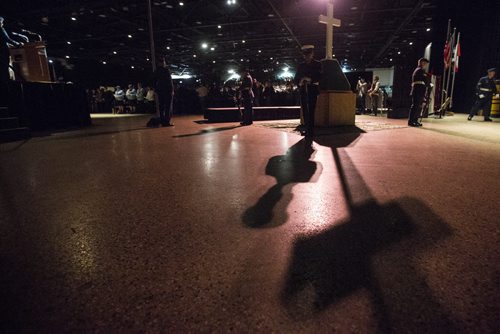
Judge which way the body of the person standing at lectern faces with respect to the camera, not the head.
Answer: to the viewer's right

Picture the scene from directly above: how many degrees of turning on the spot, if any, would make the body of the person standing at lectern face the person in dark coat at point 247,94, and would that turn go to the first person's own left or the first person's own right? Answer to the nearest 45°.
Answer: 0° — they already face them

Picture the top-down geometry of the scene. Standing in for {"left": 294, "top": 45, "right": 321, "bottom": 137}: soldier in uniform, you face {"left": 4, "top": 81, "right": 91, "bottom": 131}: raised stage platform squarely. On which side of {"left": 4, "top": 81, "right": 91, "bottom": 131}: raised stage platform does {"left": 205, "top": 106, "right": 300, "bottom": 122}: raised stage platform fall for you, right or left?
right

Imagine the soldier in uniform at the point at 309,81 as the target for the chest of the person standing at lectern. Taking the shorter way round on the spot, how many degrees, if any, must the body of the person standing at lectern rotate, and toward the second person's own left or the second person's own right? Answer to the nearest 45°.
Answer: approximately 45° to the second person's own right
